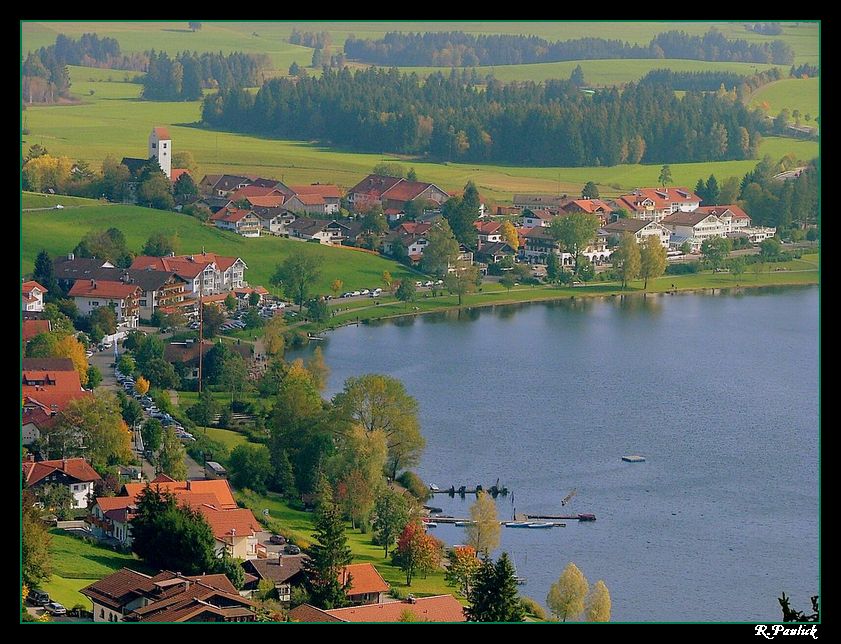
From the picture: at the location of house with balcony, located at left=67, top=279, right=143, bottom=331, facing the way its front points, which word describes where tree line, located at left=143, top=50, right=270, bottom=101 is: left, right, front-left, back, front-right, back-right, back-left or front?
back-left

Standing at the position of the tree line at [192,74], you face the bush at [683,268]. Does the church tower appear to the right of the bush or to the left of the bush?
right

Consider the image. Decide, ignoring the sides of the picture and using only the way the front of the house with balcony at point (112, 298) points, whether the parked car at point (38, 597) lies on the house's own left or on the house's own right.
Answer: on the house's own right

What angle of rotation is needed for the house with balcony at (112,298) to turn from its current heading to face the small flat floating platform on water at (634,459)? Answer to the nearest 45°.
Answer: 0° — it already faces it

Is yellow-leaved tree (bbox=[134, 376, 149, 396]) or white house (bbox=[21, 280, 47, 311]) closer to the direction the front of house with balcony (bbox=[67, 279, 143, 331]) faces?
the yellow-leaved tree

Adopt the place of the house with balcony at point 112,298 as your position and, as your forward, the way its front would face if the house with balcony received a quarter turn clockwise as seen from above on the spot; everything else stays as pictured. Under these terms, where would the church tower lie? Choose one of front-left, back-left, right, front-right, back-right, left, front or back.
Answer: back-right

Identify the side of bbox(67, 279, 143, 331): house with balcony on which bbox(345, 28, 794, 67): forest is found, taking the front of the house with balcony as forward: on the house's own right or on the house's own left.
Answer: on the house's own left

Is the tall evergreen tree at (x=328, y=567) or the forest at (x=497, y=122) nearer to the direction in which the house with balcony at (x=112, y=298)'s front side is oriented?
the tall evergreen tree

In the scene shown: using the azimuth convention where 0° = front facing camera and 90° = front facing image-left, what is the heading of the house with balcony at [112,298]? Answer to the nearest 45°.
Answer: approximately 315°
